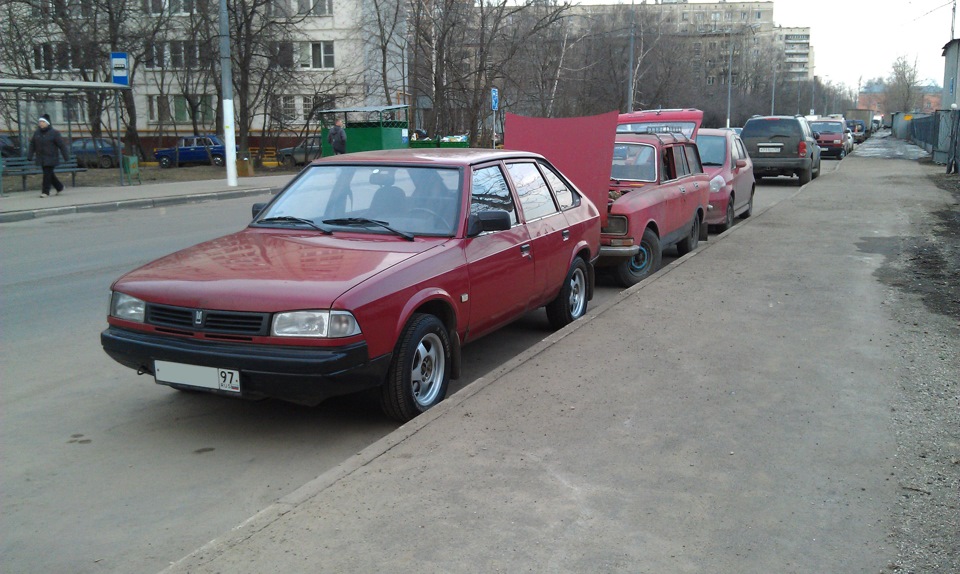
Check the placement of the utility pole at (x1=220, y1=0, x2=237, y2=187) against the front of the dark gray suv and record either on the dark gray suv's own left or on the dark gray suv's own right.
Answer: on the dark gray suv's own left

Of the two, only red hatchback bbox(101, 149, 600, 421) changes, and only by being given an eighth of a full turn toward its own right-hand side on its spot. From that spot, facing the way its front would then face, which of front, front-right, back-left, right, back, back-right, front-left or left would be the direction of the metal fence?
back-right

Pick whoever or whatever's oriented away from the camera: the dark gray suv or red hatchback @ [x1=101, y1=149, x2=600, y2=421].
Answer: the dark gray suv

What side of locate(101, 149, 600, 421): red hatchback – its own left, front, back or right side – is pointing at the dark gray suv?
back

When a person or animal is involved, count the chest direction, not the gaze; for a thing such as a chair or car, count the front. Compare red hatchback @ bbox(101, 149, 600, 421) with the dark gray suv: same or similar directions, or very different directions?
very different directions

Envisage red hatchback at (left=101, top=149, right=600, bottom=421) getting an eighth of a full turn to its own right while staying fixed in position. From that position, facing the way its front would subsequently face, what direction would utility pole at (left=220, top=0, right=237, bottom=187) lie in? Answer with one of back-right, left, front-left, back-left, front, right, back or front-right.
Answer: right

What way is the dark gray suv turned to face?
away from the camera

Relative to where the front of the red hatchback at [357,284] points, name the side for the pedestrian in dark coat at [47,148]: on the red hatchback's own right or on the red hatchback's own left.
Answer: on the red hatchback's own right

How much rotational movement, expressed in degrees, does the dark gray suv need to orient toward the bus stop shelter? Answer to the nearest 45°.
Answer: approximately 90° to its left

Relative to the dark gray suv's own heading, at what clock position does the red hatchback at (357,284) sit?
The red hatchback is roughly at 6 o'clock from the dark gray suv.

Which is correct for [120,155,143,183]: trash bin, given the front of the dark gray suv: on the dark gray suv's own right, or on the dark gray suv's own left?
on the dark gray suv's own left

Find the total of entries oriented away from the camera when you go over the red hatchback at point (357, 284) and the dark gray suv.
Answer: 1

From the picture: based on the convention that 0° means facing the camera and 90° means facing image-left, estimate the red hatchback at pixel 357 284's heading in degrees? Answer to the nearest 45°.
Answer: approximately 45°

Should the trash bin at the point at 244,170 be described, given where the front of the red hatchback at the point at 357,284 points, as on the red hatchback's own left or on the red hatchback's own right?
on the red hatchback's own right
